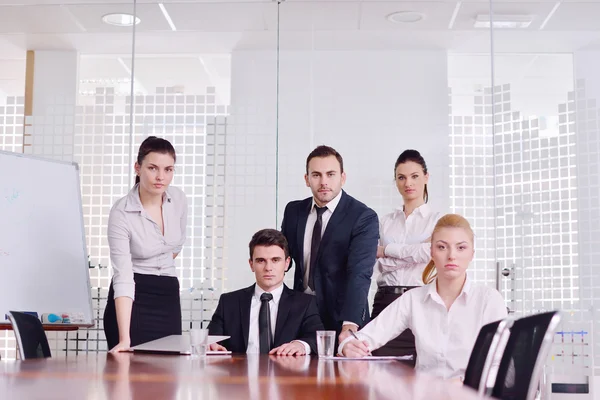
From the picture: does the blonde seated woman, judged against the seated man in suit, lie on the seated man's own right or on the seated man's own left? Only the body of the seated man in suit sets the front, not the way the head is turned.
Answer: on the seated man's own left

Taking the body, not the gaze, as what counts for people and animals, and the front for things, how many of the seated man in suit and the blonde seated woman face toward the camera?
2

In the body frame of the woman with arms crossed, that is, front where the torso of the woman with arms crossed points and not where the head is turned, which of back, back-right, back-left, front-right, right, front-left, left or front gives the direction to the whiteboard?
front-right

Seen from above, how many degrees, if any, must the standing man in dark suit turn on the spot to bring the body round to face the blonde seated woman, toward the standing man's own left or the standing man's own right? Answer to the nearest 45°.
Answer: approximately 90° to the standing man's own left

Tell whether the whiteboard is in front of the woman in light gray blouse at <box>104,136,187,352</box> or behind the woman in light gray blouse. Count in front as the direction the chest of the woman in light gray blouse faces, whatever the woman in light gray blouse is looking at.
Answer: behind
